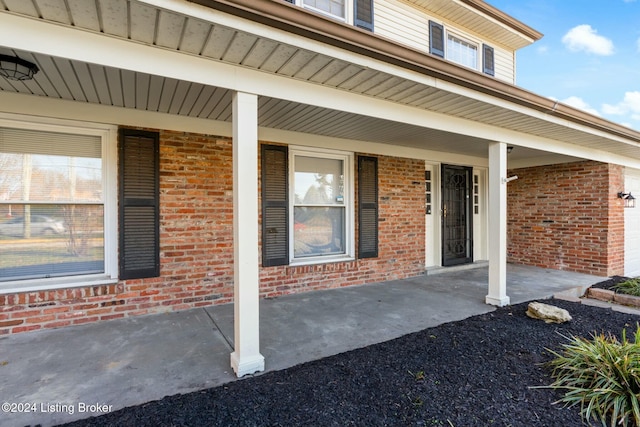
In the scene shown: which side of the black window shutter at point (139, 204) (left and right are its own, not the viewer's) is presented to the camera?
front

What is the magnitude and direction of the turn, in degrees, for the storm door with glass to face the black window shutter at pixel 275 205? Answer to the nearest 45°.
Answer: approximately 90° to its right

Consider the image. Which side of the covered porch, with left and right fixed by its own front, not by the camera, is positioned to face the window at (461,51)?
left

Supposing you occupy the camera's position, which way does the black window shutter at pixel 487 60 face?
facing the viewer and to the right of the viewer

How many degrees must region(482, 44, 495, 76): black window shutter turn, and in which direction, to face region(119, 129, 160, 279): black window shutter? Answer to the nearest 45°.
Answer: approximately 90° to its right

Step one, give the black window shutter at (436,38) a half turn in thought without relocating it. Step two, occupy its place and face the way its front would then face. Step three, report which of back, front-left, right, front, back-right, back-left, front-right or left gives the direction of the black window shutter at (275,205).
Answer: left

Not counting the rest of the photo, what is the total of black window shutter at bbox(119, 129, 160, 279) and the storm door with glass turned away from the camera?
0

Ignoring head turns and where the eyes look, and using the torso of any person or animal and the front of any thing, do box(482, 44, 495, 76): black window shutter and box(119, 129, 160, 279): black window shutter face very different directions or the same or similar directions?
same or similar directions

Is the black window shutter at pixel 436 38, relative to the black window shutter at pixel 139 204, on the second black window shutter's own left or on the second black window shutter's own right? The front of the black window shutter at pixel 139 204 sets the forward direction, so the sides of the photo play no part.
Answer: on the second black window shutter's own left

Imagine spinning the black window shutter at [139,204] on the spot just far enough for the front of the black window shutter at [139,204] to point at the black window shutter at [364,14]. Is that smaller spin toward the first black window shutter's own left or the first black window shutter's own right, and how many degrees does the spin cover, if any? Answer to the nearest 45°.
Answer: approximately 90° to the first black window shutter's own left

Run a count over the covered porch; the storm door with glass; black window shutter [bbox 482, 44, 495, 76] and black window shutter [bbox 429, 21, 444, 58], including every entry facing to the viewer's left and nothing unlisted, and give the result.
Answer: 0

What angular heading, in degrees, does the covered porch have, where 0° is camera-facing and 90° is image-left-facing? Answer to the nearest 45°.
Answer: approximately 315°

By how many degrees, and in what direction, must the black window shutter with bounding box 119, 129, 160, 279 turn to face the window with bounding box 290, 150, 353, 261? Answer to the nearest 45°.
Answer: approximately 90° to its left

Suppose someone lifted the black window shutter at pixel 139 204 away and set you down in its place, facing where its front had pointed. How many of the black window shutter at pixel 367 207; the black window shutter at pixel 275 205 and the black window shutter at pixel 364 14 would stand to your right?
0

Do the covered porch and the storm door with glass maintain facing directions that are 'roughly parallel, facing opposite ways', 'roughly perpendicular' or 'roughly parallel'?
roughly parallel

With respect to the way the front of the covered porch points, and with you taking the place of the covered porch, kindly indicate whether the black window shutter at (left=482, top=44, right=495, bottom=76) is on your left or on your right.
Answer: on your left
